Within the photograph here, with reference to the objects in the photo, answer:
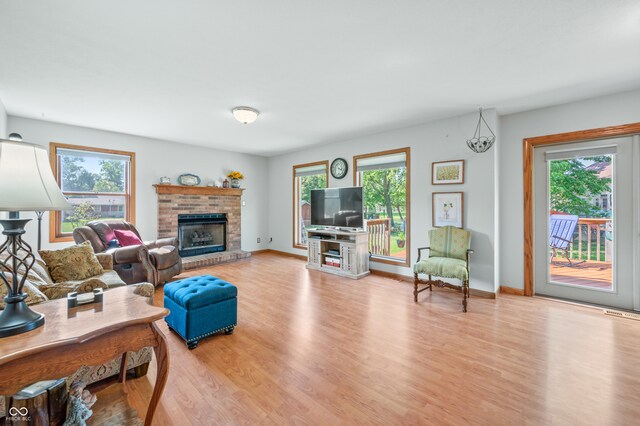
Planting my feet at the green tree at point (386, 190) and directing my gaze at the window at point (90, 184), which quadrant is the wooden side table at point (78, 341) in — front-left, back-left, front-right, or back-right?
front-left

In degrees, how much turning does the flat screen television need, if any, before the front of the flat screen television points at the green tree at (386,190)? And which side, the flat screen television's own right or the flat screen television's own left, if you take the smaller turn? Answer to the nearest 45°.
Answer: approximately 135° to the flat screen television's own left

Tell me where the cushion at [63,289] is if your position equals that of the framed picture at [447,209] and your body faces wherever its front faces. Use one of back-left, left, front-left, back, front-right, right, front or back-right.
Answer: front

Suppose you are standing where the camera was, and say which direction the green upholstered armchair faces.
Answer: facing the viewer and to the left of the viewer

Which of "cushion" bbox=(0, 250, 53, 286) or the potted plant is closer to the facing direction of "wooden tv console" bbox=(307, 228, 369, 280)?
the cushion

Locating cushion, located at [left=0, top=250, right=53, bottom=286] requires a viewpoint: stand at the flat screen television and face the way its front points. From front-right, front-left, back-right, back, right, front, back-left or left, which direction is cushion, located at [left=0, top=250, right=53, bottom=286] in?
front

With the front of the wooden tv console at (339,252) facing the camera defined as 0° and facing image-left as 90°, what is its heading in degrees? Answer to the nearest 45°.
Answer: approximately 45°

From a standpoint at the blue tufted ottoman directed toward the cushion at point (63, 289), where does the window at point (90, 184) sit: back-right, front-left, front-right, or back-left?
front-right

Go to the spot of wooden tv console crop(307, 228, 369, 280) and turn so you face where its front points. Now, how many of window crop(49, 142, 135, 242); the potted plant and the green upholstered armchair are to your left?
1

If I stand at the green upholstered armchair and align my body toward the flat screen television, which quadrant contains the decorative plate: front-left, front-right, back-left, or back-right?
front-left

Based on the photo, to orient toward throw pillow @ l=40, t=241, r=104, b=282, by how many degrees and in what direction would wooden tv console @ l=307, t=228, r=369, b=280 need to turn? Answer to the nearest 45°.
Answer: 0° — it already faces it

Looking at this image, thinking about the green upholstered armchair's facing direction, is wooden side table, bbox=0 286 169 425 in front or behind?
in front

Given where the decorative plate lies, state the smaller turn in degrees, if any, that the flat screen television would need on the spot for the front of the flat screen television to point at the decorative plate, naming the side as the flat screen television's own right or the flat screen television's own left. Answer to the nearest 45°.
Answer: approximately 45° to the flat screen television's own right

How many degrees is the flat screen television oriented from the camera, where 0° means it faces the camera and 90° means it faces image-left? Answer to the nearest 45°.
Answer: approximately 45°
